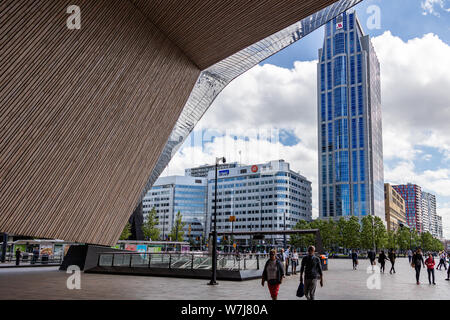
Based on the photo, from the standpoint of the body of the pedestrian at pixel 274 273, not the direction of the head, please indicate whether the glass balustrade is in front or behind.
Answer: behind

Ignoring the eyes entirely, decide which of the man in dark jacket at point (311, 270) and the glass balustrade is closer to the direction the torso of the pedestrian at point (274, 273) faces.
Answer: the man in dark jacket

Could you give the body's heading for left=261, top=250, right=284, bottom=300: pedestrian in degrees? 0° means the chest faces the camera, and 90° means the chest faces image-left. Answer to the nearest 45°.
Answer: approximately 0°

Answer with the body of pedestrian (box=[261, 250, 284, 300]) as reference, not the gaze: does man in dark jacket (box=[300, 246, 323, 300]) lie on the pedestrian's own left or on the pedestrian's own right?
on the pedestrian's own left
